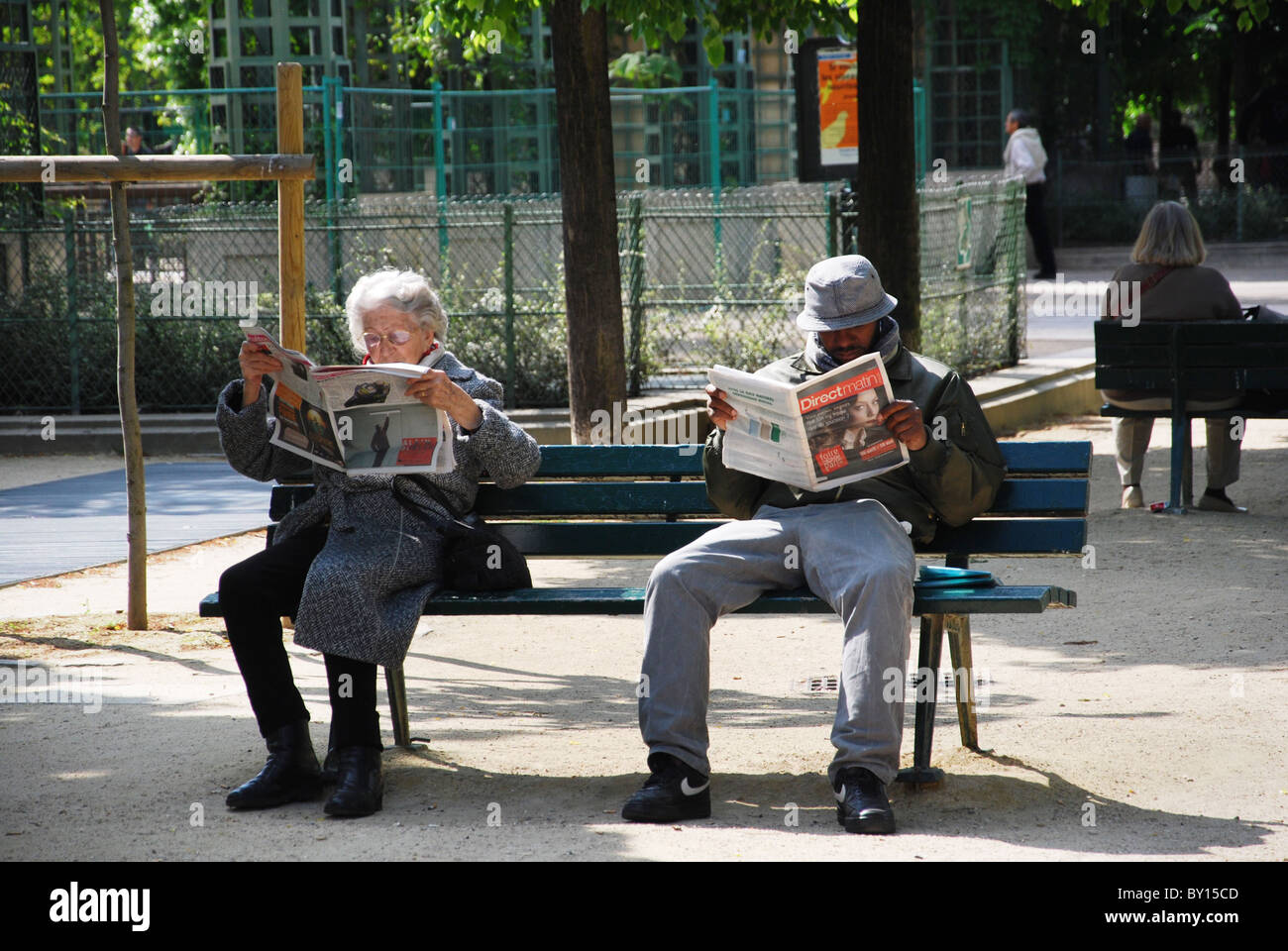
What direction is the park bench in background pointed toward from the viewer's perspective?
away from the camera

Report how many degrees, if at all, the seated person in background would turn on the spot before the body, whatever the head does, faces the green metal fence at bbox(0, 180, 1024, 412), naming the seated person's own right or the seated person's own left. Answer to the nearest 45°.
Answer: approximately 45° to the seated person's own left

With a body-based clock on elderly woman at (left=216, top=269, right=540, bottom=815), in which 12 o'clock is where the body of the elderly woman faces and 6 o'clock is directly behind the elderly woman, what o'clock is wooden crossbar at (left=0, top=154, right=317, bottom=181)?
The wooden crossbar is roughly at 4 o'clock from the elderly woman.

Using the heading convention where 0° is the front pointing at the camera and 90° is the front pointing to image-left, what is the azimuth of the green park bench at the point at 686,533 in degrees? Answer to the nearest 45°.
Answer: approximately 0°

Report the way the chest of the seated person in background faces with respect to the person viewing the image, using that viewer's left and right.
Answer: facing away from the viewer

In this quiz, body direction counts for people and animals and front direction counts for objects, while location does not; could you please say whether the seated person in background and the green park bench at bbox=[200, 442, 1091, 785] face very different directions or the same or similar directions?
very different directions

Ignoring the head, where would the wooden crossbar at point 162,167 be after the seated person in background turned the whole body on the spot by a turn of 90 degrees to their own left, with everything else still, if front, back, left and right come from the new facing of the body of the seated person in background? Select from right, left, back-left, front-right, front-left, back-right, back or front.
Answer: front-left

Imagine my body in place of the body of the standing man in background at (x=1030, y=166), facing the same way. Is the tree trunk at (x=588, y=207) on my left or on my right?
on my left
